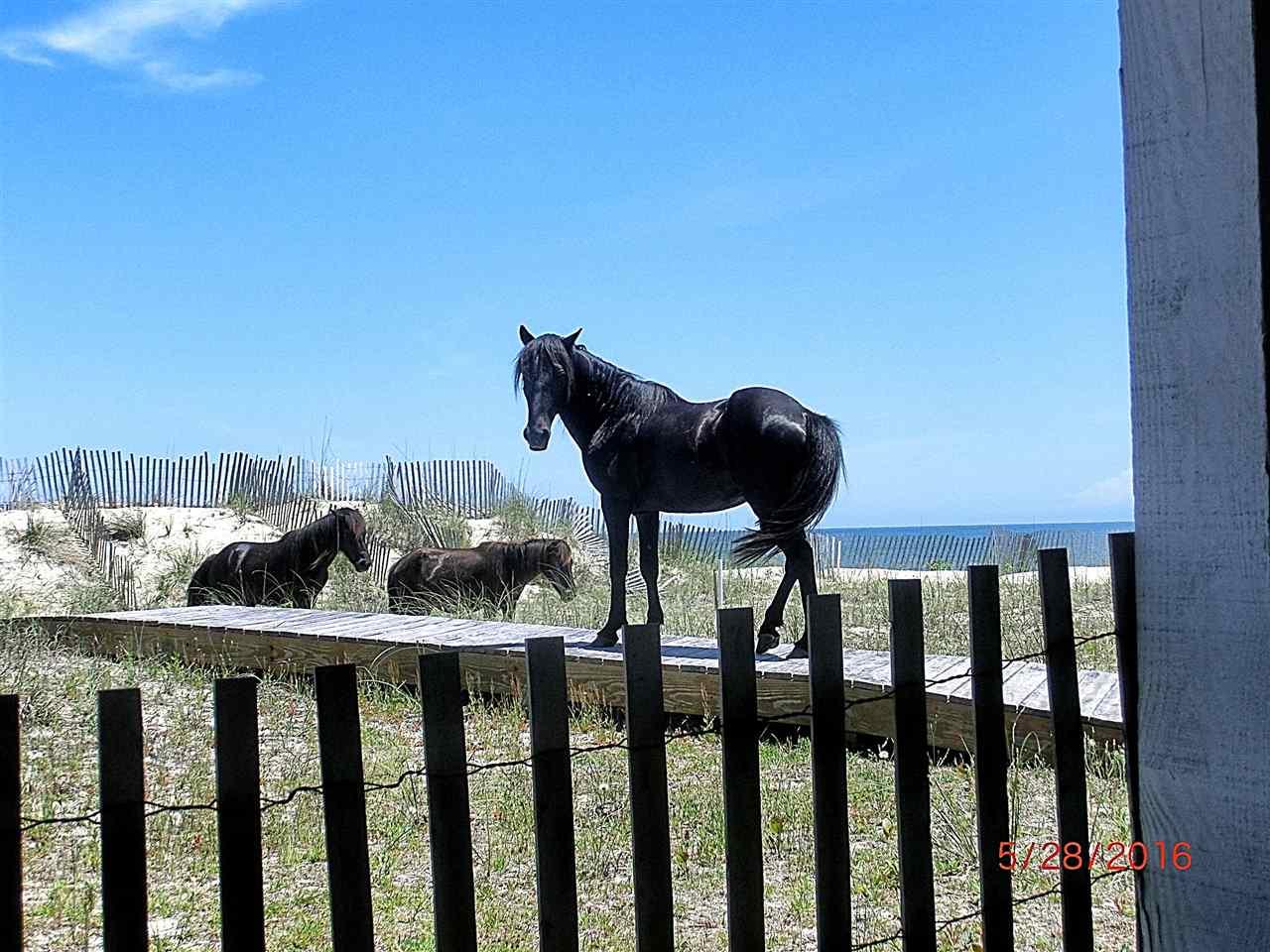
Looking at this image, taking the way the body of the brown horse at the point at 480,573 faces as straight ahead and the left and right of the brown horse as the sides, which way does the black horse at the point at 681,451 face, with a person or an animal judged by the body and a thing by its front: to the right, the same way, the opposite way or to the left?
the opposite way

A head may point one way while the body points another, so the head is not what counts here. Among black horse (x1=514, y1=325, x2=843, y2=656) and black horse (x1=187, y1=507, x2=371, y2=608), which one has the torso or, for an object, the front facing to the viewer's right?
black horse (x1=187, y1=507, x2=371, y2=608)

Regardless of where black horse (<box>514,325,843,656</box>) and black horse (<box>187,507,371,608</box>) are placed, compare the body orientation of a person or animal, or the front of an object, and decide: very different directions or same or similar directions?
very different directions

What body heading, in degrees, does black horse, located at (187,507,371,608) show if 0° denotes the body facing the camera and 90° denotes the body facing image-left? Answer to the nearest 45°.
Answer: approximately 270°

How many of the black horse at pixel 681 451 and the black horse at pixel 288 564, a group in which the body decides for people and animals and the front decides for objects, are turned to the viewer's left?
1

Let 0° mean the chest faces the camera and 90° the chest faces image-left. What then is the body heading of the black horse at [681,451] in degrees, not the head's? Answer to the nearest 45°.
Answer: approximately 90°

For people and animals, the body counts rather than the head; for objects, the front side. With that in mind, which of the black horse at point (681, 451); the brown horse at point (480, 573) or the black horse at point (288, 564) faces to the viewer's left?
the black horse at point (681, 451)

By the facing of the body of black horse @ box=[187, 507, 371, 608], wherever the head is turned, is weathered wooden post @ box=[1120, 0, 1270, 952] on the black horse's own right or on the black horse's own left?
on the black horse's own right

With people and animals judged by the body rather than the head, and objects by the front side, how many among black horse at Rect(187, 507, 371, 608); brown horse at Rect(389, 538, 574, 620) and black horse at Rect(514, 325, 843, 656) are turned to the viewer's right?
2

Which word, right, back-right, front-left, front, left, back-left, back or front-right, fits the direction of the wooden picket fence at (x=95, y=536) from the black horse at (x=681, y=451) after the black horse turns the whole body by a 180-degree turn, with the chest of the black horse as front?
back-left

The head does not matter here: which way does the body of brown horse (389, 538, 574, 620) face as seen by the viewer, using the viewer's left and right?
facing to the right of the viewer
